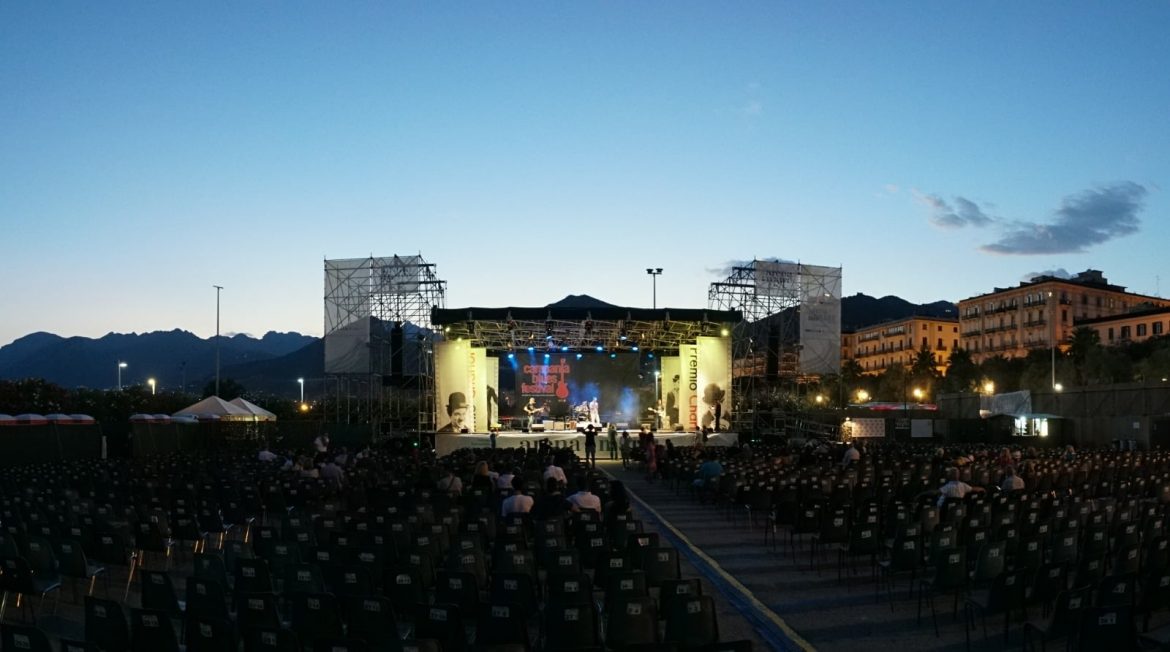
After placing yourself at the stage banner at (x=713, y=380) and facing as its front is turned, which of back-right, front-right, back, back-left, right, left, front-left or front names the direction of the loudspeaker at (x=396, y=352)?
right

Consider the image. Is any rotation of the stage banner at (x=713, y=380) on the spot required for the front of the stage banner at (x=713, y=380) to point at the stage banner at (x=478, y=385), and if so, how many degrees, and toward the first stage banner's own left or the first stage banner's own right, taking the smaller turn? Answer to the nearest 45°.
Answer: approximately 90° to the first stage banner's own right

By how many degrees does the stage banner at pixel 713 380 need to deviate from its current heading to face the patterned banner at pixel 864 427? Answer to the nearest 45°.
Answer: approximately 135° to its left

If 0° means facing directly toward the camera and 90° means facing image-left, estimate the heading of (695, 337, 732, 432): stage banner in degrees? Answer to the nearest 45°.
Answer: approximately 0°

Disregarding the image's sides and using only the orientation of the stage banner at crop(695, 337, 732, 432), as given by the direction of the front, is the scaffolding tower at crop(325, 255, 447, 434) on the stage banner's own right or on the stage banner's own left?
on the stage banner's own right
